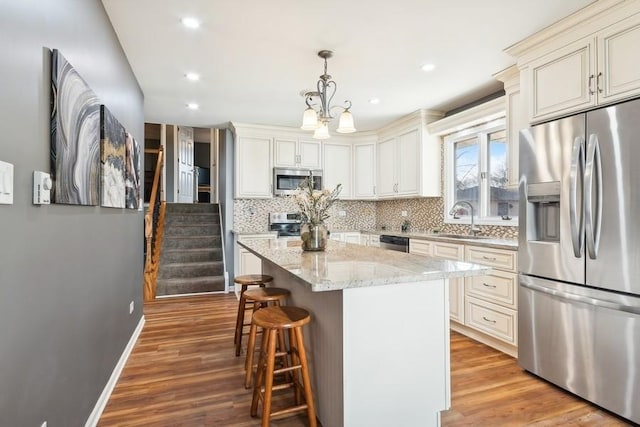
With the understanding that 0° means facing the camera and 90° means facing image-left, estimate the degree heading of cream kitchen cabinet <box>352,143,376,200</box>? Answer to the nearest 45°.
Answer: approximately 0°

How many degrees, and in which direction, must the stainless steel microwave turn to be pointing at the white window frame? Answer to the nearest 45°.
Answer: approximately 45° to its left

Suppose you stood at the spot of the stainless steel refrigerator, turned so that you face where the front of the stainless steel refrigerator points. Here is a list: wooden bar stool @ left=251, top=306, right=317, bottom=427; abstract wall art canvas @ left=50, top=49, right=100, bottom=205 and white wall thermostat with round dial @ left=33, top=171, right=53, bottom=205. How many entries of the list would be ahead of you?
3

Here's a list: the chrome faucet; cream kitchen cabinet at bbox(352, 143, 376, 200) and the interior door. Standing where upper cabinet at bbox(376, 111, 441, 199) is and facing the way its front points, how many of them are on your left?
1

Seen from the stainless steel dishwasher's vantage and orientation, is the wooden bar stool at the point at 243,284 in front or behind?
in front

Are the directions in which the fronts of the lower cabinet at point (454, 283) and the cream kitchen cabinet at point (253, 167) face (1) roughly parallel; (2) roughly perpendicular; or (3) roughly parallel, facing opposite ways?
roughly perpendicular

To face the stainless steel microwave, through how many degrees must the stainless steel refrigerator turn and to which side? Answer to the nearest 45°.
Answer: approximately 45° to its right

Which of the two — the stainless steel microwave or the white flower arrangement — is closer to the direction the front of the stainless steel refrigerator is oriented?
the white flower arrangement

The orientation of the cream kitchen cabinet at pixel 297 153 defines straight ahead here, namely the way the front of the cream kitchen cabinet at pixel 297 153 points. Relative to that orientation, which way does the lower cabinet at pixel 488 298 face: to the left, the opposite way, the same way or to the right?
to the right
